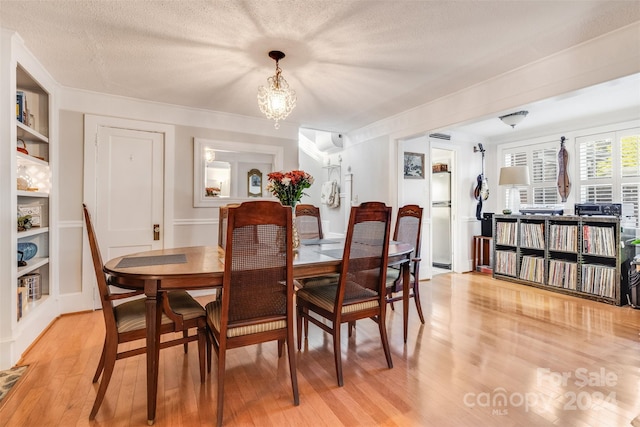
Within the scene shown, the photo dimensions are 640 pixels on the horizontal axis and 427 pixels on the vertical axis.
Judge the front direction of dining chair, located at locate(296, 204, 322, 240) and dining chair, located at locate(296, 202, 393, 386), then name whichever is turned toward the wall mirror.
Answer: dining chair, located at locate(296, 202, 393, 386)

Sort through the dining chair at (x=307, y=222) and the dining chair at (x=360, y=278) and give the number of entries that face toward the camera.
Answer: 1

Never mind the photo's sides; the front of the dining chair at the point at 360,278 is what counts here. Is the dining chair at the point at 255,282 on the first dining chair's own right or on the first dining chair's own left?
on the first dining chair's own left

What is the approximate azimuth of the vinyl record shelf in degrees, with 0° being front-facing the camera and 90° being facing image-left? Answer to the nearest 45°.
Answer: approximately 45°

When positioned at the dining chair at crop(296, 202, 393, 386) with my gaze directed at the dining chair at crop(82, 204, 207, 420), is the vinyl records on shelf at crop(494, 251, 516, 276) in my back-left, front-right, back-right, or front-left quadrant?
back-right
